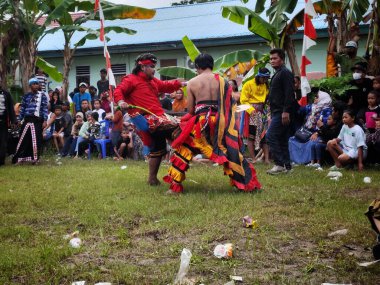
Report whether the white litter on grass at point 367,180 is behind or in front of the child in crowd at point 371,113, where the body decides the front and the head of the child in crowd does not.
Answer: in front

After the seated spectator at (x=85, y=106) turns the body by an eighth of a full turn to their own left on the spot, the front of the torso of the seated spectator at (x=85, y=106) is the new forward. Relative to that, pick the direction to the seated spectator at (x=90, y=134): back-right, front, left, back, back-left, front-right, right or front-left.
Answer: front-right

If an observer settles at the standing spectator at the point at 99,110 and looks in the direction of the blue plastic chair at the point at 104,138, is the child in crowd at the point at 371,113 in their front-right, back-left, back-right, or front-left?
front-left

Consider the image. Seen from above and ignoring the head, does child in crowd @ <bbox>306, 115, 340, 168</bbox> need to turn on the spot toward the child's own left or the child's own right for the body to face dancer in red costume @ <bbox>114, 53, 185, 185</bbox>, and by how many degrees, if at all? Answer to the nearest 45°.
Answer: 0° — they already face them

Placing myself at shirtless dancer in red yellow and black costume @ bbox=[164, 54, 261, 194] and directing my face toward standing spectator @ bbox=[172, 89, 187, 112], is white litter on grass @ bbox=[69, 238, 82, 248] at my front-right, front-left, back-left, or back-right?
back-left

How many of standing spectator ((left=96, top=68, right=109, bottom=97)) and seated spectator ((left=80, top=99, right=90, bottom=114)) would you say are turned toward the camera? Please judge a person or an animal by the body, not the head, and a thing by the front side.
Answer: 2

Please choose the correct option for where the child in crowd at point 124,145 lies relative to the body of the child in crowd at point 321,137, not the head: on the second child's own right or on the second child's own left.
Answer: on the second child's own right

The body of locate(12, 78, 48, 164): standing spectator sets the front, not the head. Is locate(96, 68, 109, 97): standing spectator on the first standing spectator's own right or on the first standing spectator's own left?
on the first standing spectator's own left

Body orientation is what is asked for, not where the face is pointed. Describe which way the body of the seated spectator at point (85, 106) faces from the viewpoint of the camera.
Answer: toward the camera

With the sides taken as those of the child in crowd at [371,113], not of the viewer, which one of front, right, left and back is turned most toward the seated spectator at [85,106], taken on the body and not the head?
right

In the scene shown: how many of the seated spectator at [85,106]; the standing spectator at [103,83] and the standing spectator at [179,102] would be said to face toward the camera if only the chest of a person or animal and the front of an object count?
3

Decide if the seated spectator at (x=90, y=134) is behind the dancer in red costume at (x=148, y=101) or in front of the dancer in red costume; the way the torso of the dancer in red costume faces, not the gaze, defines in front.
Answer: behind

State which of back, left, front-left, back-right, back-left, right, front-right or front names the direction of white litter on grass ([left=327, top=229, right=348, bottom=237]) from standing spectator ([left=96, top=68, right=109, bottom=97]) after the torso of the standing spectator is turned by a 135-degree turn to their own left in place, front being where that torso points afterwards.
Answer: back-right

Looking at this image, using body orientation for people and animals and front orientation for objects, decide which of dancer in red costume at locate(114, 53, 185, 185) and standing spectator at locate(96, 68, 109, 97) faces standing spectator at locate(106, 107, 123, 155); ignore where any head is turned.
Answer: standing spectator at locate(96, 68, 109, 97)

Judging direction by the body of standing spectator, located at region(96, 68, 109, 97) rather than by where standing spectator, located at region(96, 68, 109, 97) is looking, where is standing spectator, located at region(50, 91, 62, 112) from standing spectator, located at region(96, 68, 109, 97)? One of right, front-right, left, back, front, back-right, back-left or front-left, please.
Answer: front-right

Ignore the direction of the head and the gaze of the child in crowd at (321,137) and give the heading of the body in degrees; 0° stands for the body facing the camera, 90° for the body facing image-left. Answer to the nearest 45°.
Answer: approximately 45°

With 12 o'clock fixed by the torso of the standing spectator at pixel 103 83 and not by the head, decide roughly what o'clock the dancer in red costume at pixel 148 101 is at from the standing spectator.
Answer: The dancer in red costume is roughly at 12 o'clock from the standing spectator.
